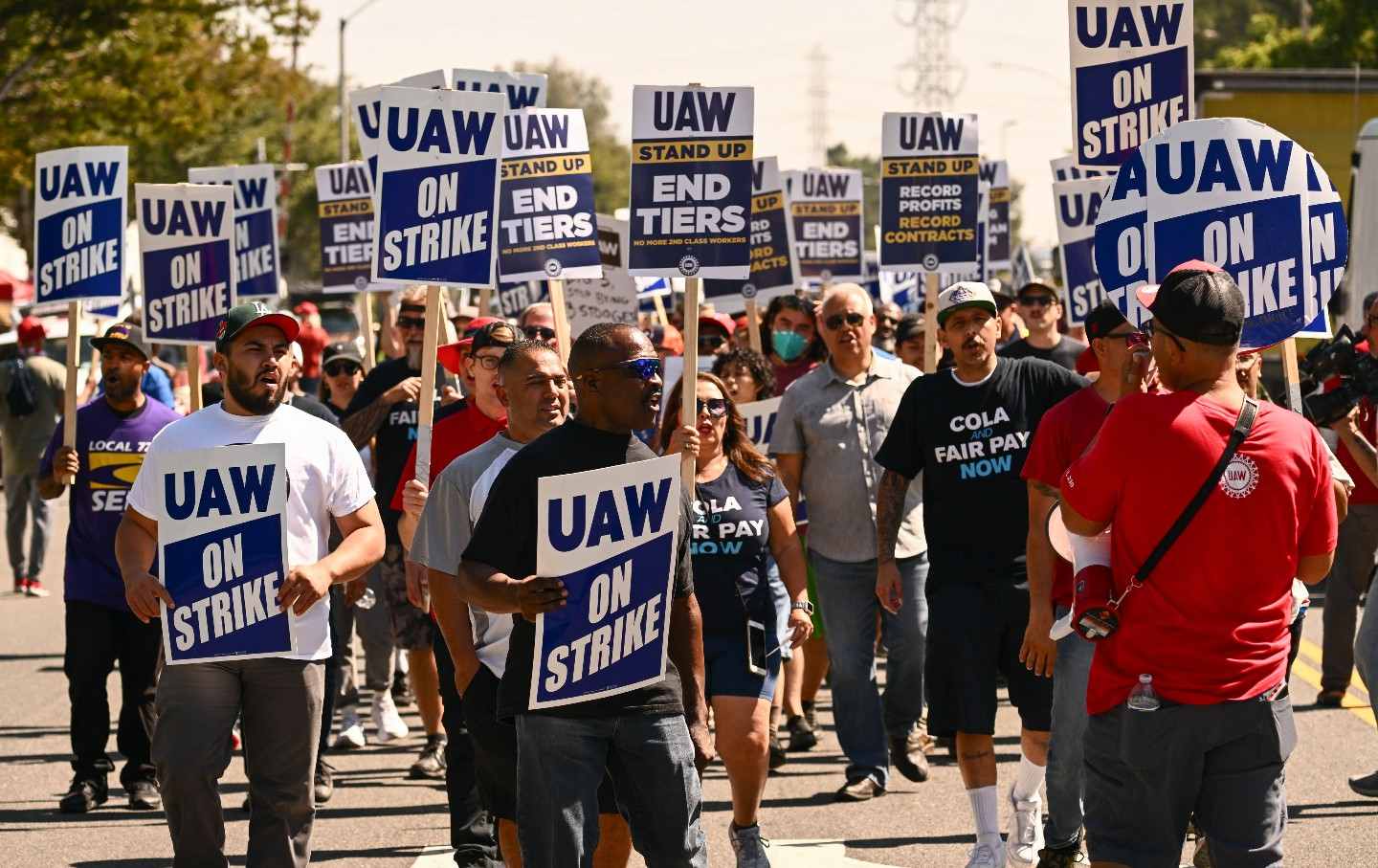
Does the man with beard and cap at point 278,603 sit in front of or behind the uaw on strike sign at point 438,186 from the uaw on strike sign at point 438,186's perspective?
in front

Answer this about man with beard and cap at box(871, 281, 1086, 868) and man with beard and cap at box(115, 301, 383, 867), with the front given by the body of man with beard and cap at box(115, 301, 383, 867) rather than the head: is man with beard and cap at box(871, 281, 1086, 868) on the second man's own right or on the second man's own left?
on the second man's own left

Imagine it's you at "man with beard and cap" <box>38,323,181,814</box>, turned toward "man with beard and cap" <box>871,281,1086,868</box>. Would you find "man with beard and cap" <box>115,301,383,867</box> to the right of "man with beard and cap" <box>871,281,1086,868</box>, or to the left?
right

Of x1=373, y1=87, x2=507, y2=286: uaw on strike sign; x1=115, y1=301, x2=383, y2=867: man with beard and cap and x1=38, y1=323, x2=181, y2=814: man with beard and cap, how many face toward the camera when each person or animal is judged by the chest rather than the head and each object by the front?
3

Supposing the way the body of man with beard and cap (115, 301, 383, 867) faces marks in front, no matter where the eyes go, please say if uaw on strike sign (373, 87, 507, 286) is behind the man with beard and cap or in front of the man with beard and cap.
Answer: behind

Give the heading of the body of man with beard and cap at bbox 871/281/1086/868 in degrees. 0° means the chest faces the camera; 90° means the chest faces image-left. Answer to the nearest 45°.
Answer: approximately 0°

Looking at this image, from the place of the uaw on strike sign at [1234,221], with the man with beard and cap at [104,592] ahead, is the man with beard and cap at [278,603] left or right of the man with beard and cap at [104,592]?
left
